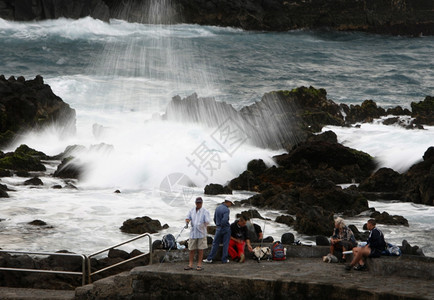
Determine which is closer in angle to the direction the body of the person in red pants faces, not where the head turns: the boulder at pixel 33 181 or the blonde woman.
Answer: the blonde woman

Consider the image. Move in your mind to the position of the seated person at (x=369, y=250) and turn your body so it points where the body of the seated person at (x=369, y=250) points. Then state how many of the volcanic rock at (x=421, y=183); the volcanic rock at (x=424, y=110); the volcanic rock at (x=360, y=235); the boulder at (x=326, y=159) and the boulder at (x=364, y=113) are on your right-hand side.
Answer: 5

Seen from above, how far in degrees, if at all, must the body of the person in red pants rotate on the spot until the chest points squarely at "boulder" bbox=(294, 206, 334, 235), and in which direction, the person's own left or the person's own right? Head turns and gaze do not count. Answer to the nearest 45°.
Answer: approximately 135° to the person's own left

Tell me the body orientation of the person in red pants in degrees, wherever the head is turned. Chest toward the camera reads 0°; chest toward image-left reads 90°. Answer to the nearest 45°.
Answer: approximately 315°

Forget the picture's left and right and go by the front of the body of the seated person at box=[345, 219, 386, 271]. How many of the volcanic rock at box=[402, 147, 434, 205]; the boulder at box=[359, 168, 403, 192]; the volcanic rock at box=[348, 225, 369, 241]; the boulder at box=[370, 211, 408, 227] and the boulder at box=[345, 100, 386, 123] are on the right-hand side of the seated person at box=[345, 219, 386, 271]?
5

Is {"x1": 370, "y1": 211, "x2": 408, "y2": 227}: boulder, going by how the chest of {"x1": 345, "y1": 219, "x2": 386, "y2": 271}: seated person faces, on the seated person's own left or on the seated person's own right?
on the seated person's own right

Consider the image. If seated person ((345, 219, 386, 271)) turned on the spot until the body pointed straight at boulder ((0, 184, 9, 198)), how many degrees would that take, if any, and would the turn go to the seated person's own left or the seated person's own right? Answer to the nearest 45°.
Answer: approximately 45° to the seated person's own right

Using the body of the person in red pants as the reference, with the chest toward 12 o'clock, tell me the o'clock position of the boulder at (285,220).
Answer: The boulder is roughly at 8 o'clock from the person in red pants.

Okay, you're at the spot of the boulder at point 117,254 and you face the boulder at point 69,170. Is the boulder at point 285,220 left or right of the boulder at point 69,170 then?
right

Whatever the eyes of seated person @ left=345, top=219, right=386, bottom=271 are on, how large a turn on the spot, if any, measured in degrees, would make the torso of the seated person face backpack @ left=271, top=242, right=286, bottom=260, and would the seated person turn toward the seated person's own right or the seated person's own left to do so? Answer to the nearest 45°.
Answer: approximately 45° to the seated person's own right

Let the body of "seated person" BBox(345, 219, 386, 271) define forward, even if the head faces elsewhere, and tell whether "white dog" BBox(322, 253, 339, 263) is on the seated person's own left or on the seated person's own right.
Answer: on the seated person's own right

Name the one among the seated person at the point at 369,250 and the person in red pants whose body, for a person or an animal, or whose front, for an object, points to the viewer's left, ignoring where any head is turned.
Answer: the seated person

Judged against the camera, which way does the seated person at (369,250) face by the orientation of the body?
to the viewer's left

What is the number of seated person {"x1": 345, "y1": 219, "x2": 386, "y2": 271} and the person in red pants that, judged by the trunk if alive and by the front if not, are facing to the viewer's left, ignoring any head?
1
